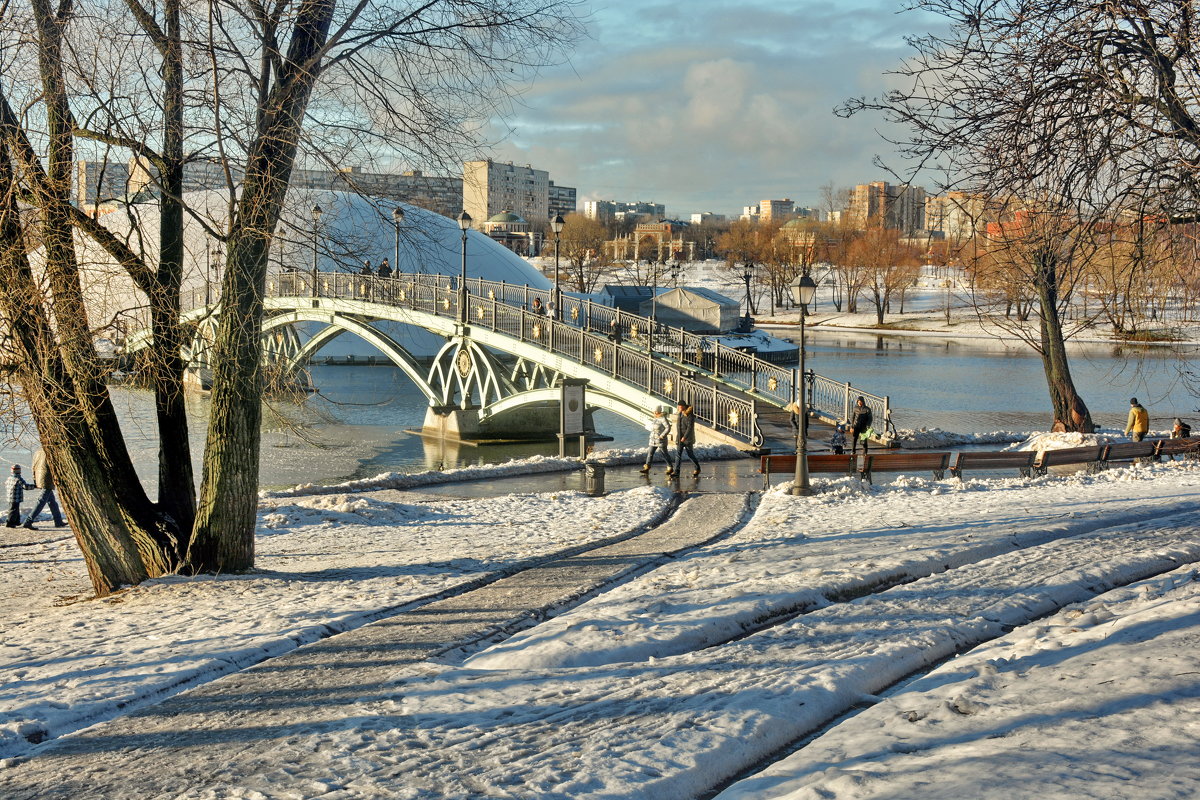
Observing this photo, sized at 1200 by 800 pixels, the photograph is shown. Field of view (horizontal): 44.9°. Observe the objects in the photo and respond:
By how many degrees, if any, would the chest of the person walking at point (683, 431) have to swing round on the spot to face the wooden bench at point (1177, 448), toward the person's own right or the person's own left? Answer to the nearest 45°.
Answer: approximately 180°

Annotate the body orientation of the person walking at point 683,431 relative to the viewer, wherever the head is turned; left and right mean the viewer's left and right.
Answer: facing to the left of the viewer

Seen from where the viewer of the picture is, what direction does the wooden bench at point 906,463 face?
facing away from the viewer

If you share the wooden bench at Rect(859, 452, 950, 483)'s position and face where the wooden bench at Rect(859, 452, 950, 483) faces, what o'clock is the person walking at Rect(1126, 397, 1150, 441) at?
The person walking is roughly at 1 o'clock from the wooden bench.

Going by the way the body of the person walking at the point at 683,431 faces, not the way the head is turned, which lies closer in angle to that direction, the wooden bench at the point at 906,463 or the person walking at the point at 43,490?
the person walking

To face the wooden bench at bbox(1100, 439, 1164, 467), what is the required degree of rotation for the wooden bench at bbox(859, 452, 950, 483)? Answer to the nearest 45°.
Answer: approximately 45° to its right

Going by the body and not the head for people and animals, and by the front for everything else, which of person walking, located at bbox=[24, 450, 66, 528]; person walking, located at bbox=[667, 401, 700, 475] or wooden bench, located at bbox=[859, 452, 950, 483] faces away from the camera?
the wooden bench
